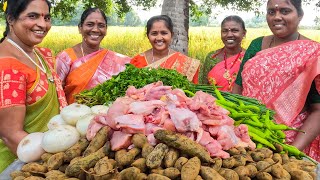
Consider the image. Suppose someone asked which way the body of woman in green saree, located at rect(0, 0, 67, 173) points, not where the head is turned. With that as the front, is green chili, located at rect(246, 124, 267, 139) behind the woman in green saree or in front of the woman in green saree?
in front

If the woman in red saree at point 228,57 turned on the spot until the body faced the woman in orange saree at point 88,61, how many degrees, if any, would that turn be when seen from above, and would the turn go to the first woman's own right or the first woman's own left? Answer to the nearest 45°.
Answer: approximately 45° to the first woman's own right

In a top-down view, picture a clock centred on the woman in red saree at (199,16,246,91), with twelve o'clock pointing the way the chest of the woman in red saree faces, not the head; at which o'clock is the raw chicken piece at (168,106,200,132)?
The raw chicken piece is roughly at 12 o'clock from the woman in red saree.

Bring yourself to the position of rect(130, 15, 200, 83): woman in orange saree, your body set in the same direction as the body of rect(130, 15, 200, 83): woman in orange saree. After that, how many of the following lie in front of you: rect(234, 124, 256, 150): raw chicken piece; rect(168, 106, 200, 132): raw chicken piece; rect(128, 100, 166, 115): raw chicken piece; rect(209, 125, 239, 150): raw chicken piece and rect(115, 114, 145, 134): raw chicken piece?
5

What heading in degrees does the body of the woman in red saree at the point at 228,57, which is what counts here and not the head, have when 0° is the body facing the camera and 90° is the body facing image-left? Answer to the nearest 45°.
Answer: approximately 0°

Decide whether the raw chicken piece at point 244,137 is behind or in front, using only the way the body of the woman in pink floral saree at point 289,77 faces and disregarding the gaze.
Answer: in front

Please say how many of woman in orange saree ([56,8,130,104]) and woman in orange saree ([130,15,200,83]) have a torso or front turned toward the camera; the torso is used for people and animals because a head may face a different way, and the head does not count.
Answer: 2

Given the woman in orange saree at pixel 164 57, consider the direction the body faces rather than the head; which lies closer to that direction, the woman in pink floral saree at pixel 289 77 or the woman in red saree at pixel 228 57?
the woman in pink floral saree

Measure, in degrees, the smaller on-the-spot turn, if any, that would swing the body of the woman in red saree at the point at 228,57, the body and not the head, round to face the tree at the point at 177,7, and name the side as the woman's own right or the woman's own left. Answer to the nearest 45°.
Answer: approximately 180°

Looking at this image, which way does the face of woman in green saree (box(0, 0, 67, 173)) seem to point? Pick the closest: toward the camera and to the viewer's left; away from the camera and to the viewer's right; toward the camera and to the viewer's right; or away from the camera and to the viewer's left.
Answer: toward the camera and to the viewer's right

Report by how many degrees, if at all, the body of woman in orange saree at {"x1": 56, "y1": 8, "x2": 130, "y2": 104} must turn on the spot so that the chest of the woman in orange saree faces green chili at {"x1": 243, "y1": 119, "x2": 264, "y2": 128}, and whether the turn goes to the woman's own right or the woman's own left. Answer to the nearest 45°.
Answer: approximately 45° to the woman's own left

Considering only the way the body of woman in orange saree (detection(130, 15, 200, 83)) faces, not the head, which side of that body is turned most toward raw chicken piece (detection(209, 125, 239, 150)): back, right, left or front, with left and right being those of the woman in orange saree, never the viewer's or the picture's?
front

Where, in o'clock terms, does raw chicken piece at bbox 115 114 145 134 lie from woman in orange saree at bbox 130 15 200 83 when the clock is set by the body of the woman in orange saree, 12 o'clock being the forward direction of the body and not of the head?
The raw chicken piece is roughly at 12 o'clock from the woman in orange saree.

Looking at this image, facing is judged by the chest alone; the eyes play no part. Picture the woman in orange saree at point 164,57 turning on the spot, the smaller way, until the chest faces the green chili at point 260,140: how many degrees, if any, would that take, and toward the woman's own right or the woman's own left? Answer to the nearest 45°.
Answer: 0° — they already face it
